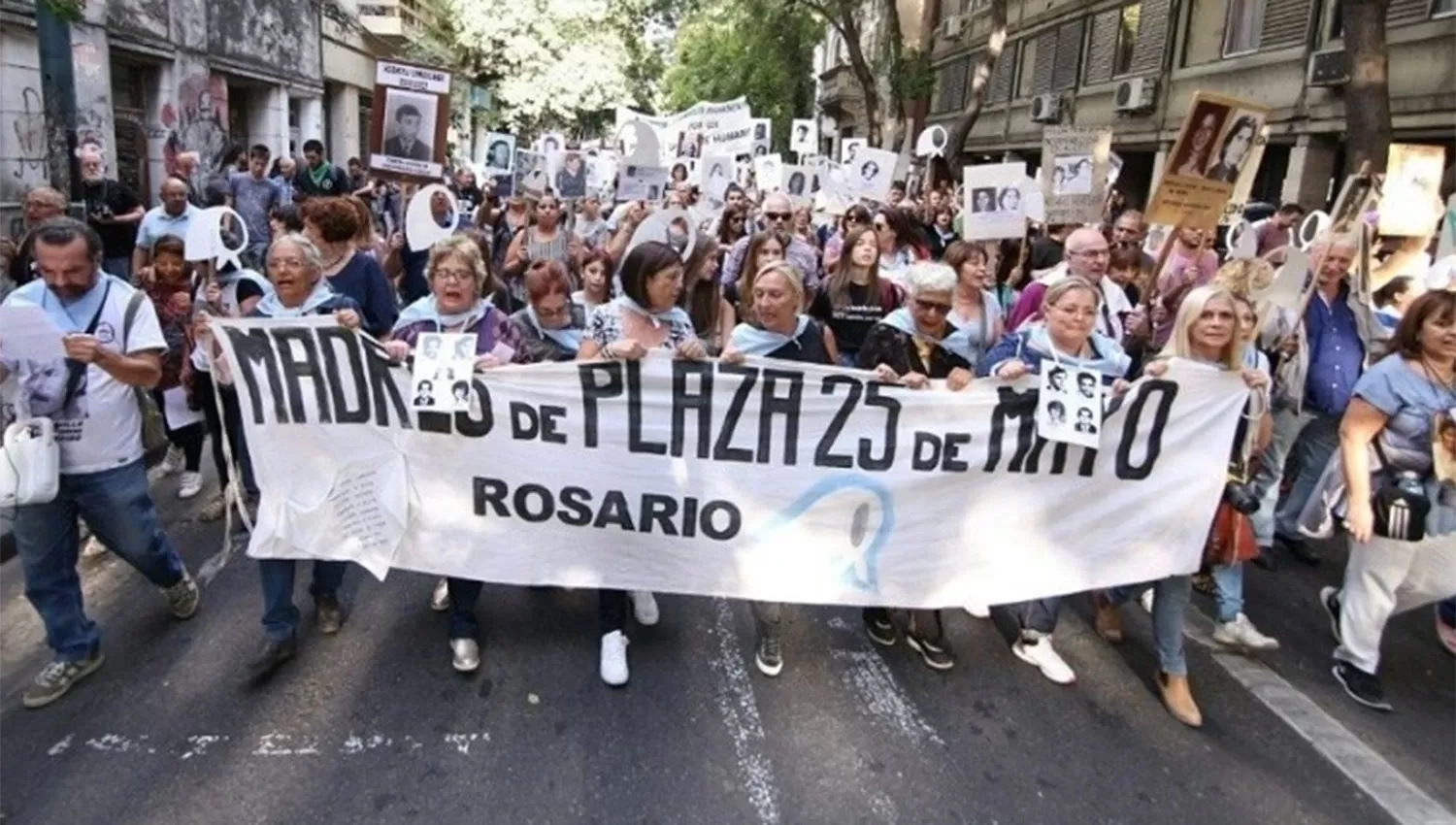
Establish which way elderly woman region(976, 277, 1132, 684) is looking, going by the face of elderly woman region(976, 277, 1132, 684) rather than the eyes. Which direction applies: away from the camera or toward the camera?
toward the camera

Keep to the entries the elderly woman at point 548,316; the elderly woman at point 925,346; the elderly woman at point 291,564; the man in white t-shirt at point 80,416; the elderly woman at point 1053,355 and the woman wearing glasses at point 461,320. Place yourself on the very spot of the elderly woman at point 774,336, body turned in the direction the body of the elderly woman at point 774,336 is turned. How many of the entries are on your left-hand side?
2

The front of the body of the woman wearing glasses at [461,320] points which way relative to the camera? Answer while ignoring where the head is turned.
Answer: toward the camera

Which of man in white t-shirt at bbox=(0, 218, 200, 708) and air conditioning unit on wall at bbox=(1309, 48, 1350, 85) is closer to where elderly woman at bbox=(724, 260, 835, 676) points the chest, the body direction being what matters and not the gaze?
the man in white t-shirt

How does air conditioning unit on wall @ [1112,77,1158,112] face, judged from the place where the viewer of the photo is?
facing the viewer and to the left of the viewer

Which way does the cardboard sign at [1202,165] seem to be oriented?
toward the camera

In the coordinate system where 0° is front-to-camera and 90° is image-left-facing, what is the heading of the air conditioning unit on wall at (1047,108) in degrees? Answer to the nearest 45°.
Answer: approximately 45°

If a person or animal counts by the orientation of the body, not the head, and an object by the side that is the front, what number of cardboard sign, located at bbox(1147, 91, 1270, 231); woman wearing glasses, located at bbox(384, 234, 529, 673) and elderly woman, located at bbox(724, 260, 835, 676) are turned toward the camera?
3

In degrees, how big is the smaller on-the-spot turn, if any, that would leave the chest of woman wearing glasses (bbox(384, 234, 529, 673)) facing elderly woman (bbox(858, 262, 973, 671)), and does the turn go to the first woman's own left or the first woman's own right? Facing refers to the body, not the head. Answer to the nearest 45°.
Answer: approximately 90° to the first woman's own left

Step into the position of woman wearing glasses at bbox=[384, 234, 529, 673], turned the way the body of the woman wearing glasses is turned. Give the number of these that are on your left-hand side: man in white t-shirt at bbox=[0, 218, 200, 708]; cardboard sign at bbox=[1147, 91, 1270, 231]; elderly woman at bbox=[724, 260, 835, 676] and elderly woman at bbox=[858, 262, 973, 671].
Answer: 3

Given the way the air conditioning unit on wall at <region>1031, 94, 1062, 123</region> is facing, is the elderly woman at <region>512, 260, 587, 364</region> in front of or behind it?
in front

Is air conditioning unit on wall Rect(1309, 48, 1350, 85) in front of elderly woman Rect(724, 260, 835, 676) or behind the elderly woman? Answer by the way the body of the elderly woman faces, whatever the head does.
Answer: behind

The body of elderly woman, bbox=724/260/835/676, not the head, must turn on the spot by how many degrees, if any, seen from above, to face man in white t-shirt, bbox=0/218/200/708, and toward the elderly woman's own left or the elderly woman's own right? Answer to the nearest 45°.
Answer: approximately 90° to the elderly woman's own right

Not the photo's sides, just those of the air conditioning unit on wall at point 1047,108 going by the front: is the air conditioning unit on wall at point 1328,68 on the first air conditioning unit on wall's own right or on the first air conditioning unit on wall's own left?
on the first air conditioning unit on wall's own left

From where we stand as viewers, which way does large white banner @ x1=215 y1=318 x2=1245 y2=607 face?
facing the viewer

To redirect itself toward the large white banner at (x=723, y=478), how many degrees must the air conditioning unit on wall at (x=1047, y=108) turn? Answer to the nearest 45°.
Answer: approximately 45° to its left

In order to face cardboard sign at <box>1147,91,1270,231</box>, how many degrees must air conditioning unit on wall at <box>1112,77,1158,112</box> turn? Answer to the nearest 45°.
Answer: approximately 45° to its left

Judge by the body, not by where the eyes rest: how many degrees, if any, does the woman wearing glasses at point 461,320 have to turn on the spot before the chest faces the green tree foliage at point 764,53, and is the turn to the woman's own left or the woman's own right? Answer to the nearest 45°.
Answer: approximately 180°

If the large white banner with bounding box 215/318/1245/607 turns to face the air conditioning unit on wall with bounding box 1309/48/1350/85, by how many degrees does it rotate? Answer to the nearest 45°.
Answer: approximately 135° to its left
